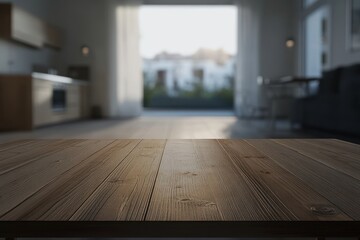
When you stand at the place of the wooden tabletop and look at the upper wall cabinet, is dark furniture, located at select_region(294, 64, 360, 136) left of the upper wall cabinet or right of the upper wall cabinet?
right

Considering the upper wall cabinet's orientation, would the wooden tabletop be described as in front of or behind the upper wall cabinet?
in front

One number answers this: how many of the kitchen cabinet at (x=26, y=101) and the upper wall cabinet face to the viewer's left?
0

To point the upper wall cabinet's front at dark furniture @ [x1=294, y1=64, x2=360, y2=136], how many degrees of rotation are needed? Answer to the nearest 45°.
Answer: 0° — it already faces it

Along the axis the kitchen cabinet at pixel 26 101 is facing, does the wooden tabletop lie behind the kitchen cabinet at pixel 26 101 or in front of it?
in front

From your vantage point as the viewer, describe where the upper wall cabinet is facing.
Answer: facing the viewer and to the right of the viewer

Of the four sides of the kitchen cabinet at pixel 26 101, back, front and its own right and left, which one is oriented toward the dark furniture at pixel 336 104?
front

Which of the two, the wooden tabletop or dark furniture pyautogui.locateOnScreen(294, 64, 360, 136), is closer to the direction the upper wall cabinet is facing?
the dark furniture
